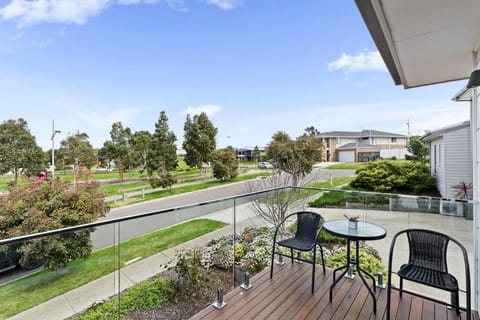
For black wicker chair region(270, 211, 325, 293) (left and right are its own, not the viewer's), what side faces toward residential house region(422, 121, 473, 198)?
back

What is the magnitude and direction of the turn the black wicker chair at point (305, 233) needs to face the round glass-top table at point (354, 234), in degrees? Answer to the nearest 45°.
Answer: approximately 90° to its left

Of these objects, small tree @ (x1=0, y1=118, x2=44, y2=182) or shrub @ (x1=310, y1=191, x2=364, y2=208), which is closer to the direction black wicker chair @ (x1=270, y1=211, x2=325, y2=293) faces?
the small tree

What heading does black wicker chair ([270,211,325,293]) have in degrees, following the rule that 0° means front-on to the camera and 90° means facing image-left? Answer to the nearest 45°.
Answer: approximately 45°

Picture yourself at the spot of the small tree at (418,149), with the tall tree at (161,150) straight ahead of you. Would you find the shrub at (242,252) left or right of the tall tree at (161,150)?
left

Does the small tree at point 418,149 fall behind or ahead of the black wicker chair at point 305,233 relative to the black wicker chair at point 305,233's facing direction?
behind

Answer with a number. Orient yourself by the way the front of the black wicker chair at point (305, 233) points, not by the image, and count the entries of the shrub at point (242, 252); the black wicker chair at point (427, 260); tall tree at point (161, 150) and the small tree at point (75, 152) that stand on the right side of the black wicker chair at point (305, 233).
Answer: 3

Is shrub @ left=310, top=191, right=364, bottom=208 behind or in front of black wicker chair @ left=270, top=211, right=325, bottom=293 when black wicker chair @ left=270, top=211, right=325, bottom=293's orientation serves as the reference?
behind

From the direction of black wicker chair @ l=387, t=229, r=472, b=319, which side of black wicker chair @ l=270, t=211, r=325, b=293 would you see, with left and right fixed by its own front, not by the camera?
left

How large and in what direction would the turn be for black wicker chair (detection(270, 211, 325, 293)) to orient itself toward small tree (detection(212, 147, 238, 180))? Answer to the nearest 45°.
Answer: approximately 135° to its right

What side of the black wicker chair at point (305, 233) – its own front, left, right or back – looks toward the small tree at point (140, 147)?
right

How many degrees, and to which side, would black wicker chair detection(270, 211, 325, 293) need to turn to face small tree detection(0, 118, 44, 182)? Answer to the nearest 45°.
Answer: approximately 90° to its right

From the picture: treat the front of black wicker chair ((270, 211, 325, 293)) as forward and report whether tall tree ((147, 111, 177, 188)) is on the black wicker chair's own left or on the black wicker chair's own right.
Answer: on the black wicker chair's own right
